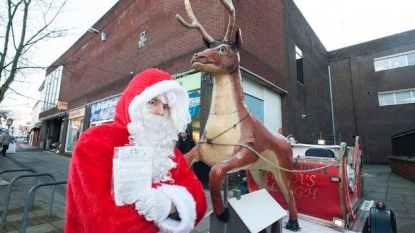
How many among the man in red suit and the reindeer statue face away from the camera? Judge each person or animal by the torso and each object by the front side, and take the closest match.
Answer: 0

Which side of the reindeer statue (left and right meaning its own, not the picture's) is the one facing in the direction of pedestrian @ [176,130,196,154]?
right

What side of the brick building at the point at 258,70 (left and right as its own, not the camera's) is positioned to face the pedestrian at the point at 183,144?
front

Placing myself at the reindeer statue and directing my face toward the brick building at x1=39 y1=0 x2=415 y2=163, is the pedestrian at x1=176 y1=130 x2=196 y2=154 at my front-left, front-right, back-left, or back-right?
front-left

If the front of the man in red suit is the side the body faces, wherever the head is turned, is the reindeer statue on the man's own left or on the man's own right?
on the man's own left

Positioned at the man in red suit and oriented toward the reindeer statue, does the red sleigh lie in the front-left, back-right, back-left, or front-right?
front-right

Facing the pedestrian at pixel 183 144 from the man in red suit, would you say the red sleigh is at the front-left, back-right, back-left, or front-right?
front-right

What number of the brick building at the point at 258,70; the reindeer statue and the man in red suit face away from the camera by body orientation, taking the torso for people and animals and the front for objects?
0

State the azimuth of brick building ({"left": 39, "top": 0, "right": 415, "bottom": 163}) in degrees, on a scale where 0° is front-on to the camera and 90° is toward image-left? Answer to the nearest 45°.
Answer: approximately 45°

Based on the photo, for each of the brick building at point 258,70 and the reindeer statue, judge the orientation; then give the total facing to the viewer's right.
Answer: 0

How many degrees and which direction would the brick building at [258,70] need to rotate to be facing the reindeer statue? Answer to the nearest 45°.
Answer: approximately 45° to its left

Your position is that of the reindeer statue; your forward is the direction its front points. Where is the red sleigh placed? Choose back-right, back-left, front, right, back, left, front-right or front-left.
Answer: back
